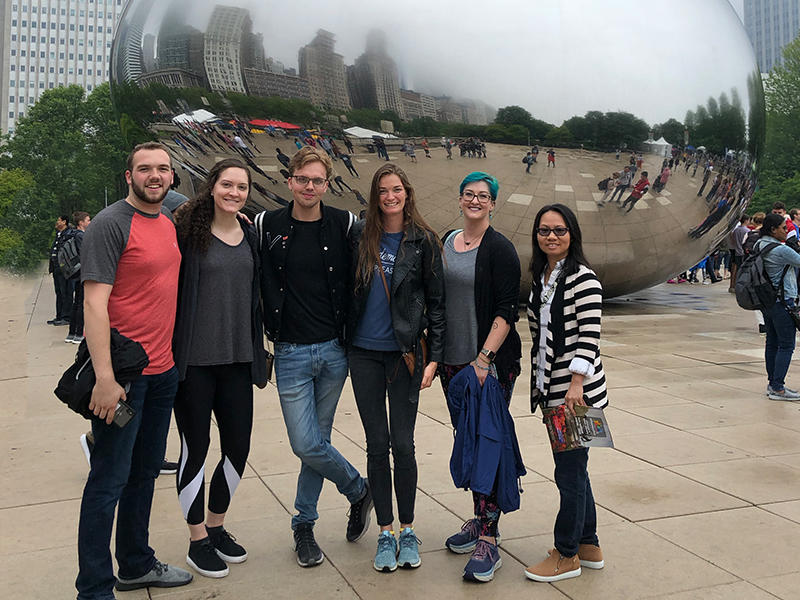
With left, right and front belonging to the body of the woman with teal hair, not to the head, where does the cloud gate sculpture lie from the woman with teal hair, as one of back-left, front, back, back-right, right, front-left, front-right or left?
back-right

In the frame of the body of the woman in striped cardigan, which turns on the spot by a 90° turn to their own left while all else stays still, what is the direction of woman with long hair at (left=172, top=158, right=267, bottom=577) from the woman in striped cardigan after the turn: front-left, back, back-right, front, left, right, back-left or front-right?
back-right

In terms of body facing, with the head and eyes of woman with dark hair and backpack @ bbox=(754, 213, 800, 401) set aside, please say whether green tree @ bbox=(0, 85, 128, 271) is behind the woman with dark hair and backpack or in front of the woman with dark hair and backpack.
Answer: behind

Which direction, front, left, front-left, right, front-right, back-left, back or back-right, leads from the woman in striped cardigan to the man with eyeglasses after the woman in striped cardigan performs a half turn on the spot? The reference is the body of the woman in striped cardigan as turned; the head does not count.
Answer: back-left

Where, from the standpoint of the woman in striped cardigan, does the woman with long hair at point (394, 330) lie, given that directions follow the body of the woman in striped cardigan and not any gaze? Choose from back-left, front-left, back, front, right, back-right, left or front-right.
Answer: front-right

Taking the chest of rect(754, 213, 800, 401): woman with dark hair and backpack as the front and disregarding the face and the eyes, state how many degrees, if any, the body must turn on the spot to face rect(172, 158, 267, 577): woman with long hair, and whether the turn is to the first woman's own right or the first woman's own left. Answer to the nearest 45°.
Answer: approximately 135° to the first woman's own right

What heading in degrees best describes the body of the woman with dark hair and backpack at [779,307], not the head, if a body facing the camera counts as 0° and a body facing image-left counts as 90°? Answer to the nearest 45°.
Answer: approximately 270°
